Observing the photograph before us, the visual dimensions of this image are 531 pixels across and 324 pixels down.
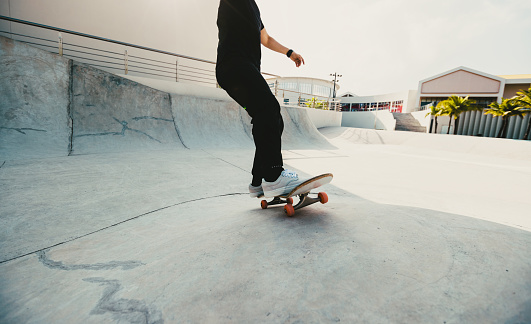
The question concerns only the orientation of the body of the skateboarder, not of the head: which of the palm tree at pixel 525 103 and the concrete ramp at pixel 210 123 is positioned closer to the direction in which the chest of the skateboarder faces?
the palm tree

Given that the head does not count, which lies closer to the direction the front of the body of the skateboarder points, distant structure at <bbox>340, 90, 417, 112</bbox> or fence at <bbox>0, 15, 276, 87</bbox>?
the distant structure

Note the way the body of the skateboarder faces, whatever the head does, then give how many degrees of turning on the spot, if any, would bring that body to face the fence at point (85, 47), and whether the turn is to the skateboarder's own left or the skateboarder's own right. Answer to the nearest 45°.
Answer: approximately 135° to the skateboarder's own left

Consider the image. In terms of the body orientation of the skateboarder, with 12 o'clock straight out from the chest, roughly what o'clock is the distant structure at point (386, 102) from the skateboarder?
The distant structure is roughly at 10 o'clock from the skateboarder.

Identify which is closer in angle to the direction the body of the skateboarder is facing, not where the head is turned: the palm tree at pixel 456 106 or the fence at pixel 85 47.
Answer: the palm tree

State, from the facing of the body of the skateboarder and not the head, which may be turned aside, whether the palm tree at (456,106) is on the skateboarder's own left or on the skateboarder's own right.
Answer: on the skateboarder's own left

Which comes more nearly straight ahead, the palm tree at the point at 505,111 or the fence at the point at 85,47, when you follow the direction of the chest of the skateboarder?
the palm tree

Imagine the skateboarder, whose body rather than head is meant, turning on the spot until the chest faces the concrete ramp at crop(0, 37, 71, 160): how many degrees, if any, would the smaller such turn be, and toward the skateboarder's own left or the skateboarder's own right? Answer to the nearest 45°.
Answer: approximately 135° to the skateboarder's own left

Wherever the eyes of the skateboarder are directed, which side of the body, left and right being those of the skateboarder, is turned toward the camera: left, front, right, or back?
right
